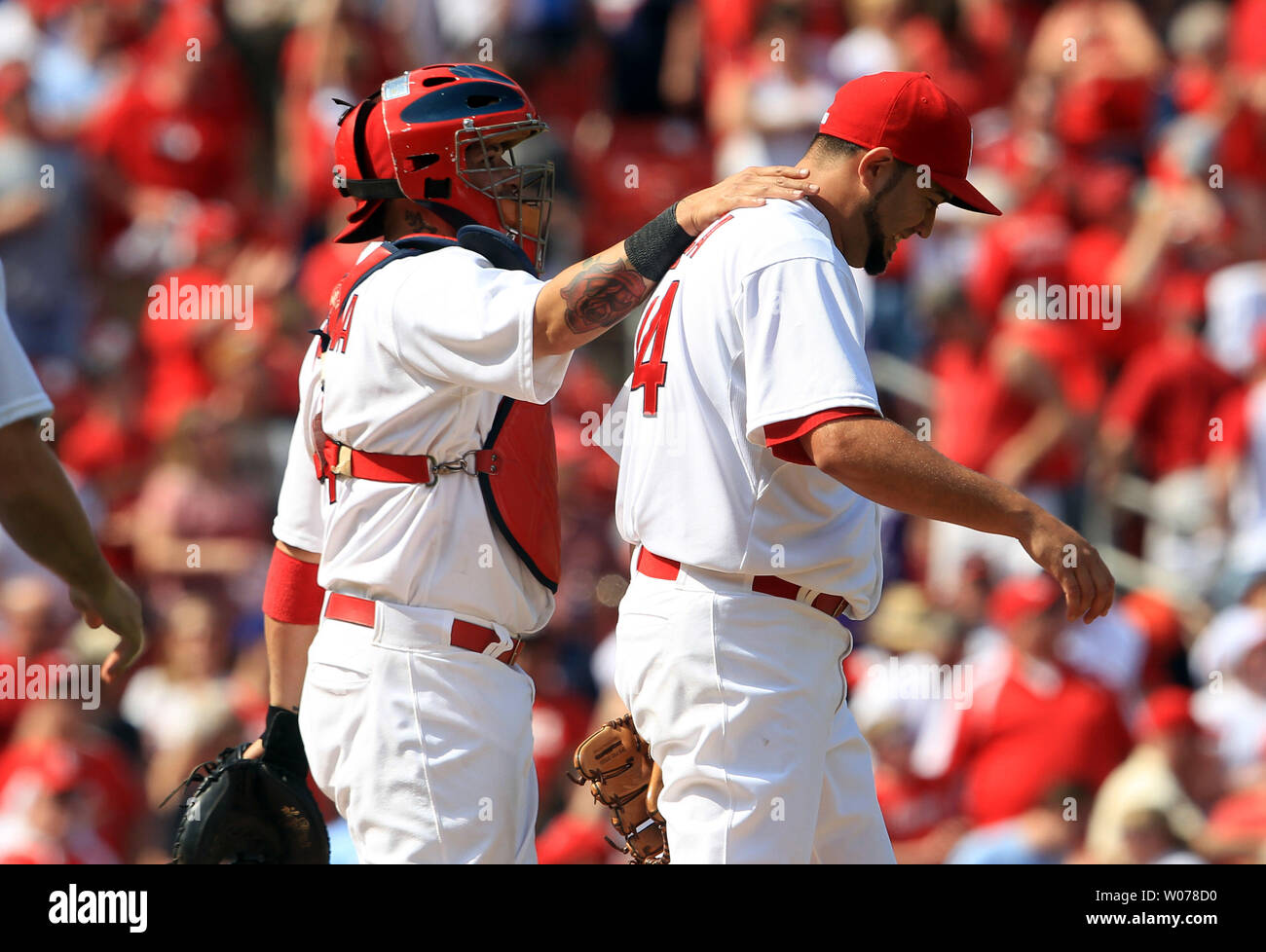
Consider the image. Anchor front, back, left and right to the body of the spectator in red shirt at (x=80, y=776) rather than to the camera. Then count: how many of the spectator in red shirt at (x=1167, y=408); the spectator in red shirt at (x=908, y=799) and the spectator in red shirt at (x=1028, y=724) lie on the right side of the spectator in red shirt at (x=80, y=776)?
0

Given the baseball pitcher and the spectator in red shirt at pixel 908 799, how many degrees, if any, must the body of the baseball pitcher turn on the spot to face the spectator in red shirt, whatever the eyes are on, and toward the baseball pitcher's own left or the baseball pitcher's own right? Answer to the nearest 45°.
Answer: approximately 90° to the baseball pitcher's own left

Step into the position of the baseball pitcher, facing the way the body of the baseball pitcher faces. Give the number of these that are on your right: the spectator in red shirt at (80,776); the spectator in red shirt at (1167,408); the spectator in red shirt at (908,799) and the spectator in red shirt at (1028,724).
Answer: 0

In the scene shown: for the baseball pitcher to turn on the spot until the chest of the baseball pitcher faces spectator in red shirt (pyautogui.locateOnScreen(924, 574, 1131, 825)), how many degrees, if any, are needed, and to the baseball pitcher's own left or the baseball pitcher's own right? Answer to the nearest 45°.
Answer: approximately 90° to the baseball pitcher's own left

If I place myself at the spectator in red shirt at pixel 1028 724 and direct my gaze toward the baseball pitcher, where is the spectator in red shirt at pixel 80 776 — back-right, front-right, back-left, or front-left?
front-right

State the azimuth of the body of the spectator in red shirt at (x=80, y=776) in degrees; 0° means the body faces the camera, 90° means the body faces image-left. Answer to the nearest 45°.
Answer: approximately 0°

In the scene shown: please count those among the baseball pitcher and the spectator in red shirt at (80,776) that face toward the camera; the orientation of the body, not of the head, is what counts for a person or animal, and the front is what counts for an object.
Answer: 1

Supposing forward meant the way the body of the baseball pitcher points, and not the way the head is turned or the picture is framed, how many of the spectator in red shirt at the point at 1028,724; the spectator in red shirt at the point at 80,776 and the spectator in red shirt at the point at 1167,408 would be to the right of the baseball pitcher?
0

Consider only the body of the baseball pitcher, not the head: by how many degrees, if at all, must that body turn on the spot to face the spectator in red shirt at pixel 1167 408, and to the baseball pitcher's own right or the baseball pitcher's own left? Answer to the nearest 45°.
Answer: approximately 90° to the baseball pitcher's own left

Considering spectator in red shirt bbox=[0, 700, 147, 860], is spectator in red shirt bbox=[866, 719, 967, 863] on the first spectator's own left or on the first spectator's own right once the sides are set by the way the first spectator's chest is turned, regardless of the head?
on the first spectator's own left

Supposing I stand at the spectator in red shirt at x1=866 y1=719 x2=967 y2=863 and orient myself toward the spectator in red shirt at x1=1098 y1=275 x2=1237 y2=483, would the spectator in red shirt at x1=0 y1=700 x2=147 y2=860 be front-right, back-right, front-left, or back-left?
back-left

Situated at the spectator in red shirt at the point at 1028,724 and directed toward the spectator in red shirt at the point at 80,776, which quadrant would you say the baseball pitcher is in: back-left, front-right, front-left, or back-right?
front-left

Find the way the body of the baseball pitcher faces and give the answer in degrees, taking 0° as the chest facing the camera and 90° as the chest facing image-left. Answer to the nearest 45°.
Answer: approximately 270°

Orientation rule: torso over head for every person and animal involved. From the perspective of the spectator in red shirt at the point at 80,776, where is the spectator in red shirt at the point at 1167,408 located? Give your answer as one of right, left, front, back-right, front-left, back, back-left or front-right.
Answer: left

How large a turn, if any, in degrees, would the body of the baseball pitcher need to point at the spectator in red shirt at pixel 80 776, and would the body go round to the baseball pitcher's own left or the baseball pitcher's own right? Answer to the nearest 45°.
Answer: approximately 135° to the baseball pitcher's own left
